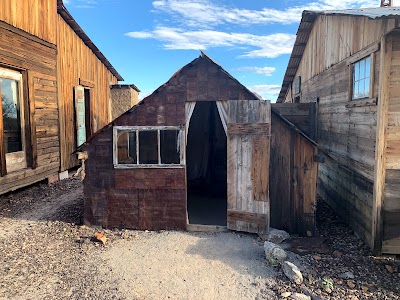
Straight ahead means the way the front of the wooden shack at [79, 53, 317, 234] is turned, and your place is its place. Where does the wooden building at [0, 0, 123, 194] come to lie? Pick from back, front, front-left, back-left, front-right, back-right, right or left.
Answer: back-right

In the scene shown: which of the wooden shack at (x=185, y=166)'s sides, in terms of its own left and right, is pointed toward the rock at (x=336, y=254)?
left

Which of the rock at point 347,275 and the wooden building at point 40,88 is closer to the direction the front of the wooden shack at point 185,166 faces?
the rock

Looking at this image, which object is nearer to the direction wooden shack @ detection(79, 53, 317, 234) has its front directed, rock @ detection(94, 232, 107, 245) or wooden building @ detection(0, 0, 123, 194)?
the rock

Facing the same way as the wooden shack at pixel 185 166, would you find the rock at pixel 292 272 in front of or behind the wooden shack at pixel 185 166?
in front

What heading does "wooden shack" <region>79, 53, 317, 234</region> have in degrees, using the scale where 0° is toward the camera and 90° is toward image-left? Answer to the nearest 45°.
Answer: approximately 0°

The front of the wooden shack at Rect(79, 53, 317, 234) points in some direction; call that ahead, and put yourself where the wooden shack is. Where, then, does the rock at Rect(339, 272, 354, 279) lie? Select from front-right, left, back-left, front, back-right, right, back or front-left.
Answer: front-left

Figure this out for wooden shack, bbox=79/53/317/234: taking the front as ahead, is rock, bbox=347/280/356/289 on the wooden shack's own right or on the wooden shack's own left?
on the wooden shack's own left

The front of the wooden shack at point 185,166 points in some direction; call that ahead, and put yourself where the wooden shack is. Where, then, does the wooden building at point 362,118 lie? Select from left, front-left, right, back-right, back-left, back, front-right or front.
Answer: left

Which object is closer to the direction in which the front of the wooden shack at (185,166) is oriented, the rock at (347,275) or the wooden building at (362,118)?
the rock
